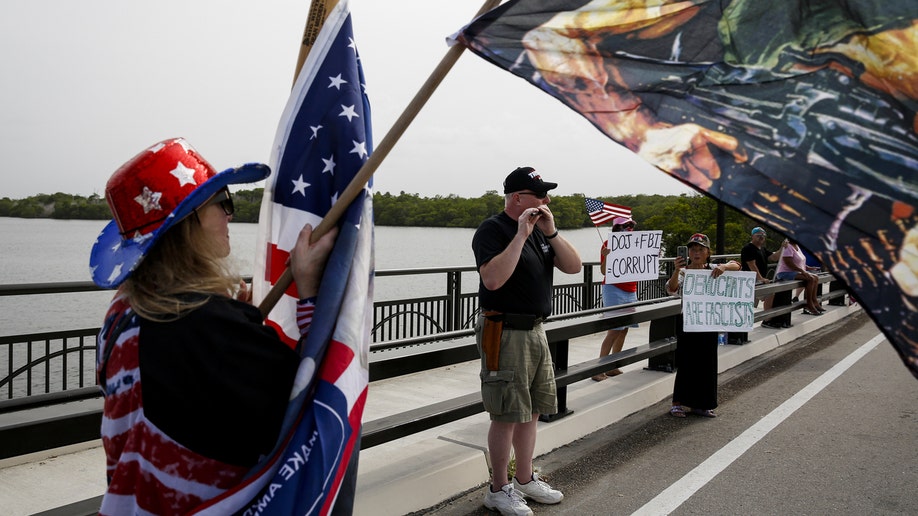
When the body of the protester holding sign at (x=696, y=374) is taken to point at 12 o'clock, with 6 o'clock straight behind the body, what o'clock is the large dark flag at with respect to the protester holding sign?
The large dark flag is roughly at 12 o'clock from the protester holding sign.

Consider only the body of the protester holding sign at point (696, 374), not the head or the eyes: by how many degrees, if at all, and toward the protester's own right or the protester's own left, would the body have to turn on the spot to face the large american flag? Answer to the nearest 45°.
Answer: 0° — they already face it

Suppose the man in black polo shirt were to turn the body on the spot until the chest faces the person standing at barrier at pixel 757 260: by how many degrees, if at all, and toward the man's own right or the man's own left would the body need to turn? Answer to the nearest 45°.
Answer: approximately 90° to the man's own left

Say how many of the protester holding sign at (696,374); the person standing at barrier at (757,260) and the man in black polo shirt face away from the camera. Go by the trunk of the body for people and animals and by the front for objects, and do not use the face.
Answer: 0

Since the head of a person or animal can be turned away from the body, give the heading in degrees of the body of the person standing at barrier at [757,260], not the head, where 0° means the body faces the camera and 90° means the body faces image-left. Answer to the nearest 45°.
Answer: approximately 315°

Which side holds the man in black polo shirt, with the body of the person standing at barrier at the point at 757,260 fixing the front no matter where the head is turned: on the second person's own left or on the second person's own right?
on the second person's own right

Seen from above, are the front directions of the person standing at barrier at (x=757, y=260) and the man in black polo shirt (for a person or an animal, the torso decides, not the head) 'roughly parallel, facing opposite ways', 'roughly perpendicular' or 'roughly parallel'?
roughly parallel

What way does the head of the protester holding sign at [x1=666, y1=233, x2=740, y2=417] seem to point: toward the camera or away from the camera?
toward the camera

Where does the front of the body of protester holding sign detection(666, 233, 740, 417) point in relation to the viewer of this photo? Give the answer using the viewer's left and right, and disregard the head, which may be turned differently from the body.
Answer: facing the viewer

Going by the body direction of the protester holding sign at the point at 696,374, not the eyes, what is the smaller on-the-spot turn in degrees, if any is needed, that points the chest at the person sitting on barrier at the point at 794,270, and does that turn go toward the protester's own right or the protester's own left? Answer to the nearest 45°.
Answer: approximately 180°

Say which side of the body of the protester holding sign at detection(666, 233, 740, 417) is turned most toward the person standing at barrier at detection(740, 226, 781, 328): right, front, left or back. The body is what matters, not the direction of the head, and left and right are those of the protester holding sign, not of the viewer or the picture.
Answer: back
